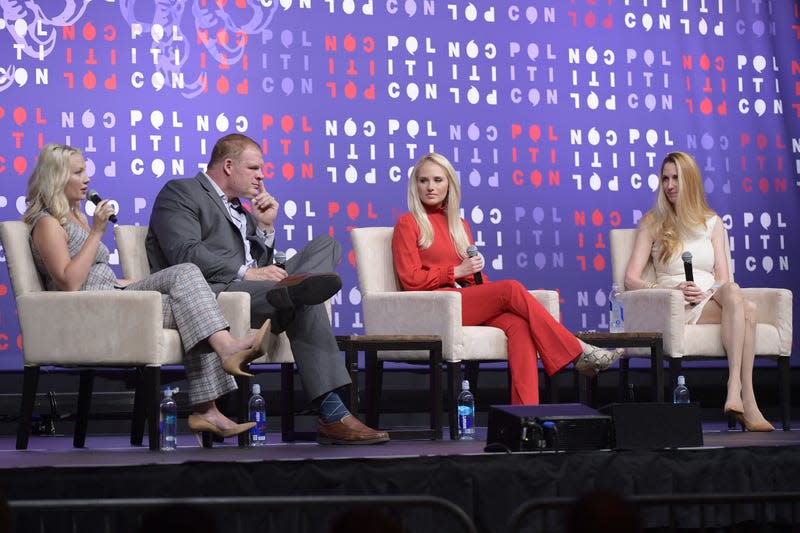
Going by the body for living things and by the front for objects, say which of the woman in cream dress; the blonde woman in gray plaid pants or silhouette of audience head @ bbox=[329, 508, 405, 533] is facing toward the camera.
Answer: the woman in cream dress

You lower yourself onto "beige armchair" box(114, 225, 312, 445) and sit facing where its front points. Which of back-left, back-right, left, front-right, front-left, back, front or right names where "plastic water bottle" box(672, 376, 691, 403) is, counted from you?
front-left

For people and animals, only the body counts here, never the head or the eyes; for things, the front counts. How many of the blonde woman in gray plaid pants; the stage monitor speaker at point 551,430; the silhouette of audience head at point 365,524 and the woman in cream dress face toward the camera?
1

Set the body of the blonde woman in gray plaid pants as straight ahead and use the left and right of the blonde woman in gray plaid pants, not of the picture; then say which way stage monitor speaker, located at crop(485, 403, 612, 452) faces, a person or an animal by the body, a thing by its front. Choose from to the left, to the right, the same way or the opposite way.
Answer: to the left

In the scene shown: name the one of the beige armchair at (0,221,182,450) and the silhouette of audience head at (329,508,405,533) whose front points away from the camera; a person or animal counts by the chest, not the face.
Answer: the silhouette of audience head

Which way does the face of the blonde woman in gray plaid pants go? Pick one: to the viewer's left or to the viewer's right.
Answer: to the viewer's right

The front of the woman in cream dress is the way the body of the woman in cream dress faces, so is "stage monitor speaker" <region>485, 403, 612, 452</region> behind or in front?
in front

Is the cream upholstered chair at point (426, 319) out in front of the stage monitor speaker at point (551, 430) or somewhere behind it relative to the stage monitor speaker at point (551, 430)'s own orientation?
in front

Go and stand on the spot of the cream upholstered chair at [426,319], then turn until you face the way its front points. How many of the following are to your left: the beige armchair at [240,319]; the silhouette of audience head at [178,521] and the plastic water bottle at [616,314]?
1

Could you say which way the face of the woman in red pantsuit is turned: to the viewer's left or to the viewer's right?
to the viewer's left

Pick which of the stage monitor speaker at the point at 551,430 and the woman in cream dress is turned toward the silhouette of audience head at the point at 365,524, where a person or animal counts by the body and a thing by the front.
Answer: the woman in cream dress
